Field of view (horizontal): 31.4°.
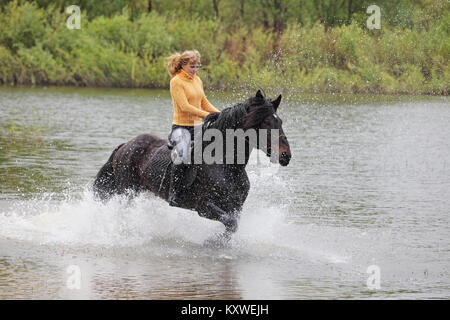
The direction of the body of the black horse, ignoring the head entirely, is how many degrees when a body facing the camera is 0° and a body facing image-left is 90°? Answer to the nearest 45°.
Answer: approximately 315°

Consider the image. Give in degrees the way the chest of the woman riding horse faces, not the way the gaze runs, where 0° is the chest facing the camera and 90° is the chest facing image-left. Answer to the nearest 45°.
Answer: approximately 315°
